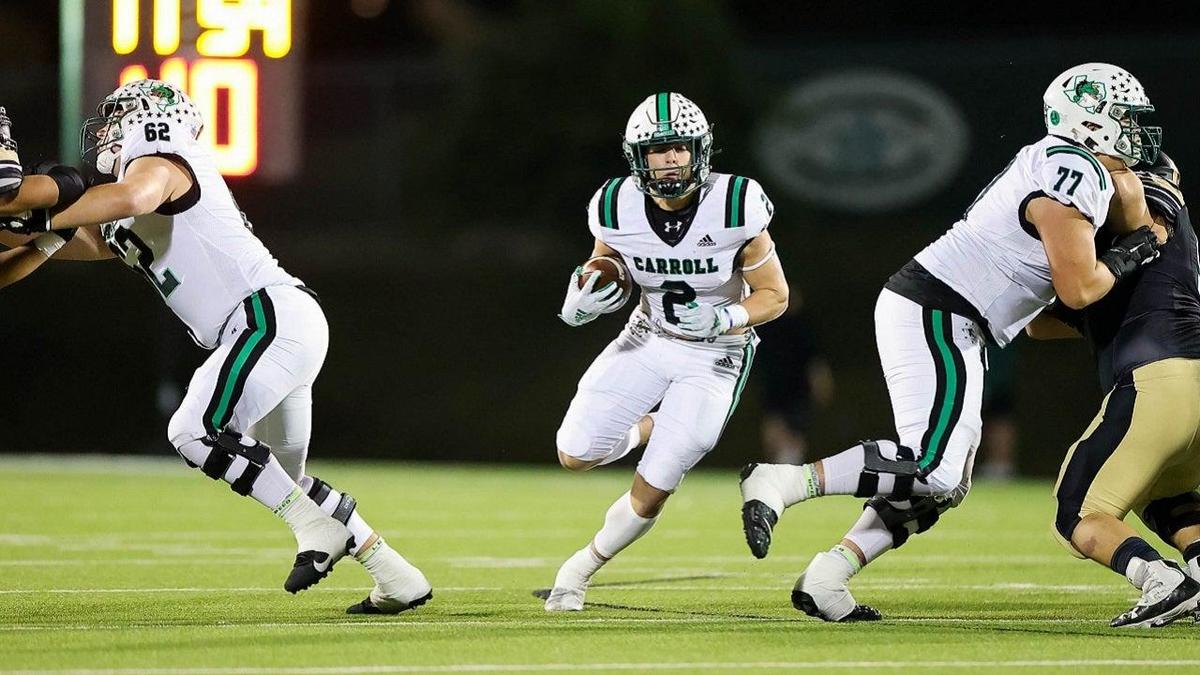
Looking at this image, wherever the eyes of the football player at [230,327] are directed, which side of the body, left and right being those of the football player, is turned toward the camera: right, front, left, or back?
left

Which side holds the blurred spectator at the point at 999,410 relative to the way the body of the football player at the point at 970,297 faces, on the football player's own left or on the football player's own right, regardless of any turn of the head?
on the football player's own left

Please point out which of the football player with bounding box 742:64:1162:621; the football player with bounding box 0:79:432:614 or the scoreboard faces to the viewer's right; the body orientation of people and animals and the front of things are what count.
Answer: the football player with bounding box 742:64:1162:621

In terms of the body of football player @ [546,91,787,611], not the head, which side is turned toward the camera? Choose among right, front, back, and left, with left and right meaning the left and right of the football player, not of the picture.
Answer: front

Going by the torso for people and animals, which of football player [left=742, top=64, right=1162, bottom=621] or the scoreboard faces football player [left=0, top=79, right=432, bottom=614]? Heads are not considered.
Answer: the scoreboard

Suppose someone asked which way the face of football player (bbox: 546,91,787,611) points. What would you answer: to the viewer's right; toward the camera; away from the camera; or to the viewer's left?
toward the camera

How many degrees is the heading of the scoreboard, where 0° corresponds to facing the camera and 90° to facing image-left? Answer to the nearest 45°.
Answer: approximately 0°

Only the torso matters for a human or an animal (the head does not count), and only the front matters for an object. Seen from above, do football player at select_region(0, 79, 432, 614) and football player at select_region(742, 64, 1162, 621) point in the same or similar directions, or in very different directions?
very different directions

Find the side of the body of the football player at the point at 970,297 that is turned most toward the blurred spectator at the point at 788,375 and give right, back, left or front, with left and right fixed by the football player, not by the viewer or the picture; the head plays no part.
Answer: left

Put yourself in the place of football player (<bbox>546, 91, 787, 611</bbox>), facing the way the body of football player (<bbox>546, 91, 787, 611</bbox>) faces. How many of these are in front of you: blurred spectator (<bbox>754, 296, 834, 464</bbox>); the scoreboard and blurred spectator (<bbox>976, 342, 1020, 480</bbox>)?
0

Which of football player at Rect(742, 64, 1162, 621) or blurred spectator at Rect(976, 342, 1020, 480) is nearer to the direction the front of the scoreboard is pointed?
the football player

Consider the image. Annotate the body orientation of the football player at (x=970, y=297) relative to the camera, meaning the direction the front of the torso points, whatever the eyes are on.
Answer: to the viewer's right

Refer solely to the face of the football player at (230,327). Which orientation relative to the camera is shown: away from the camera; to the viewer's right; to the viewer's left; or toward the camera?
to the viewer's left

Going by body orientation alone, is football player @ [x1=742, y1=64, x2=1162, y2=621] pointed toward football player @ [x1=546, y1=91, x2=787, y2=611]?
no

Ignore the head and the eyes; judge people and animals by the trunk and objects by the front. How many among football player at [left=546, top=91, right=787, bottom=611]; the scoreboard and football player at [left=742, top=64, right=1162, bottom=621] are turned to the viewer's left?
0

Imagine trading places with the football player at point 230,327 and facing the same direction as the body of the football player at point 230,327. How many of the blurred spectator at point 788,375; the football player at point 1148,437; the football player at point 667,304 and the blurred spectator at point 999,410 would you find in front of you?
0

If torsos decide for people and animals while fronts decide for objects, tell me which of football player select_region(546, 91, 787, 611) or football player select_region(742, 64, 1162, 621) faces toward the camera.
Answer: football player select_region(546, 91, 787, 611)

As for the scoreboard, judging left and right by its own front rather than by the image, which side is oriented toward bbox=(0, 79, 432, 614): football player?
front
